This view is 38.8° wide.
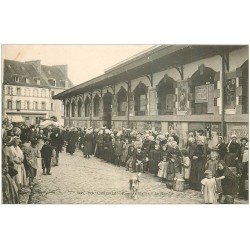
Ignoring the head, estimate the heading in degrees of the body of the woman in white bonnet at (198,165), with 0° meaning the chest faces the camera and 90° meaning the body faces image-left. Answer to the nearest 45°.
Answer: approximately 45°

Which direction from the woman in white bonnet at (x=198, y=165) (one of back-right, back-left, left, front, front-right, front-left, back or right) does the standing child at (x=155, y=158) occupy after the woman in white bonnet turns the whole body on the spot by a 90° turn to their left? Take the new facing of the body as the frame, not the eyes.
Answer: back-left

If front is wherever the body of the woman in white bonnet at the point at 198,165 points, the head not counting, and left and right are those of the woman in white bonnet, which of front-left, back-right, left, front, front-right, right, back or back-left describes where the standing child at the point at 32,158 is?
front-right

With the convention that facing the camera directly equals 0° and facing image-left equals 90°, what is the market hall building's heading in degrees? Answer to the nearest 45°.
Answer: approximately 45°
